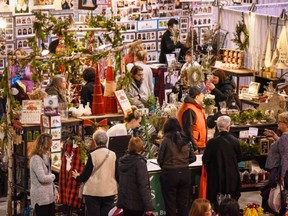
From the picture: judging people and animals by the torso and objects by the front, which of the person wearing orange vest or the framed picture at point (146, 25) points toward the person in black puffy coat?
the framed picture

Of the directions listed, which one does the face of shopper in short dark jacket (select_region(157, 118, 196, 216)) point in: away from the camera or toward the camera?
away from the camera

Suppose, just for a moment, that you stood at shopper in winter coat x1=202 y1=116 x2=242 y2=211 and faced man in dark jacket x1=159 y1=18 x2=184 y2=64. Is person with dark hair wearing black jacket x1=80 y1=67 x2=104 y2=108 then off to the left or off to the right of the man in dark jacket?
left

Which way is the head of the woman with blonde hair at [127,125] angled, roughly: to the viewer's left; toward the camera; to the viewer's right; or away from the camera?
to the viewer's right

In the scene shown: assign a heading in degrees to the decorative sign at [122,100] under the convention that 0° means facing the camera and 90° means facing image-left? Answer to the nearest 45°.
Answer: approximately 0°

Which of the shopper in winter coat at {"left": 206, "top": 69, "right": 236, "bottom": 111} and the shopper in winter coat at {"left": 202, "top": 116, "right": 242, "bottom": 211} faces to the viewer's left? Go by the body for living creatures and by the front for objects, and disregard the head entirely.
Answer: the shopper in winter coat at {"left": 206, "top": 69, "right": 236, "bottom": 111}

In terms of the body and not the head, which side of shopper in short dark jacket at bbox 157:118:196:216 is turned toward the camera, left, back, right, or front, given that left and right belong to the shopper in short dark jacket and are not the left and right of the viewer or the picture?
back

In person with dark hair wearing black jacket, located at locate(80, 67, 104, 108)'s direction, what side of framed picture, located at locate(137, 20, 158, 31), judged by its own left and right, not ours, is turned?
front

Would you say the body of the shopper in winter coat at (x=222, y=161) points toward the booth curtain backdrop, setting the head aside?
yes

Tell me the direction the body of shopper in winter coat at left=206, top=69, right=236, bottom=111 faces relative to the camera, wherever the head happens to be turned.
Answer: to the viewer's left

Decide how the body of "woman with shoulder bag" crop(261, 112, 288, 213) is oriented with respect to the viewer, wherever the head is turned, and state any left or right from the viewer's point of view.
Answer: facing to the left of the viewer

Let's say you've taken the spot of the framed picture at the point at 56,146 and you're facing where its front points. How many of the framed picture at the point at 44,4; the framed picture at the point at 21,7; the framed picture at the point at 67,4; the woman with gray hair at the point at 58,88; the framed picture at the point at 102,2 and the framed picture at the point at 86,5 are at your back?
6

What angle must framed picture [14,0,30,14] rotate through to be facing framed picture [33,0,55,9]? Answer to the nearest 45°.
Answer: approximately 90° to its left
